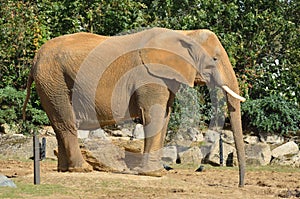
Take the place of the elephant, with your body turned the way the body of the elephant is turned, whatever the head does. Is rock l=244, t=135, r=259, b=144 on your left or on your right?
on your left

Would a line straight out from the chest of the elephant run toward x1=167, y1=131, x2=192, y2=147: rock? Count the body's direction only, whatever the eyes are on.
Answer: no

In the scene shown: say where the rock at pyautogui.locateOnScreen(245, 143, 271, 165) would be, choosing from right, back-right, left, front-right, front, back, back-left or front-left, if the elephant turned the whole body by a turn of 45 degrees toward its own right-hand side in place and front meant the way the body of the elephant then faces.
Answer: left

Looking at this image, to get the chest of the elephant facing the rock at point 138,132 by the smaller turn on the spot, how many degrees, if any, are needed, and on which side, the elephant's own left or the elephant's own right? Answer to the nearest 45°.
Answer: approximately 90° to the elephant's own left

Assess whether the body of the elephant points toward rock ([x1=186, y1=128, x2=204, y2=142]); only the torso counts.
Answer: no

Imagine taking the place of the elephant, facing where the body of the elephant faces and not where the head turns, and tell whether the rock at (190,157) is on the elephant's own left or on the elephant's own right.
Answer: on the elephant's own left

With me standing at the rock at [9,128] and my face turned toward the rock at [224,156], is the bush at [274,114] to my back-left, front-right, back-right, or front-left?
front-left

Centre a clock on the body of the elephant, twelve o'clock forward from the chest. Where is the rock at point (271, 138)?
The rock is roughly at 10 o'clock from the elephant.

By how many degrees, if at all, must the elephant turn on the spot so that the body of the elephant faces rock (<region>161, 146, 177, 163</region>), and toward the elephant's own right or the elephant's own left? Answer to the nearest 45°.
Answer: approximately 90° to the elephant's own left

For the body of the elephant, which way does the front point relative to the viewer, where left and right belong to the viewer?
facing to the right of the viewer

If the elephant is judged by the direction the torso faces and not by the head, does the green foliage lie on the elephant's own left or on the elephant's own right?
on the elephant's own left

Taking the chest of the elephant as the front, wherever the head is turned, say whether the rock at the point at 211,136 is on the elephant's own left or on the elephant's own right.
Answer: on the elephant's own left

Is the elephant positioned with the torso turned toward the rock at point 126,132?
no

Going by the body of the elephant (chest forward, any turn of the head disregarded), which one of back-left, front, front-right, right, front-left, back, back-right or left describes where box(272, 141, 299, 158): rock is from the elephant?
front-left

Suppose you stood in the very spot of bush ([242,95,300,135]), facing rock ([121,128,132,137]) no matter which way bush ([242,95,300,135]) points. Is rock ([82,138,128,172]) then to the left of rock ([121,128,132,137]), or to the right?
left
